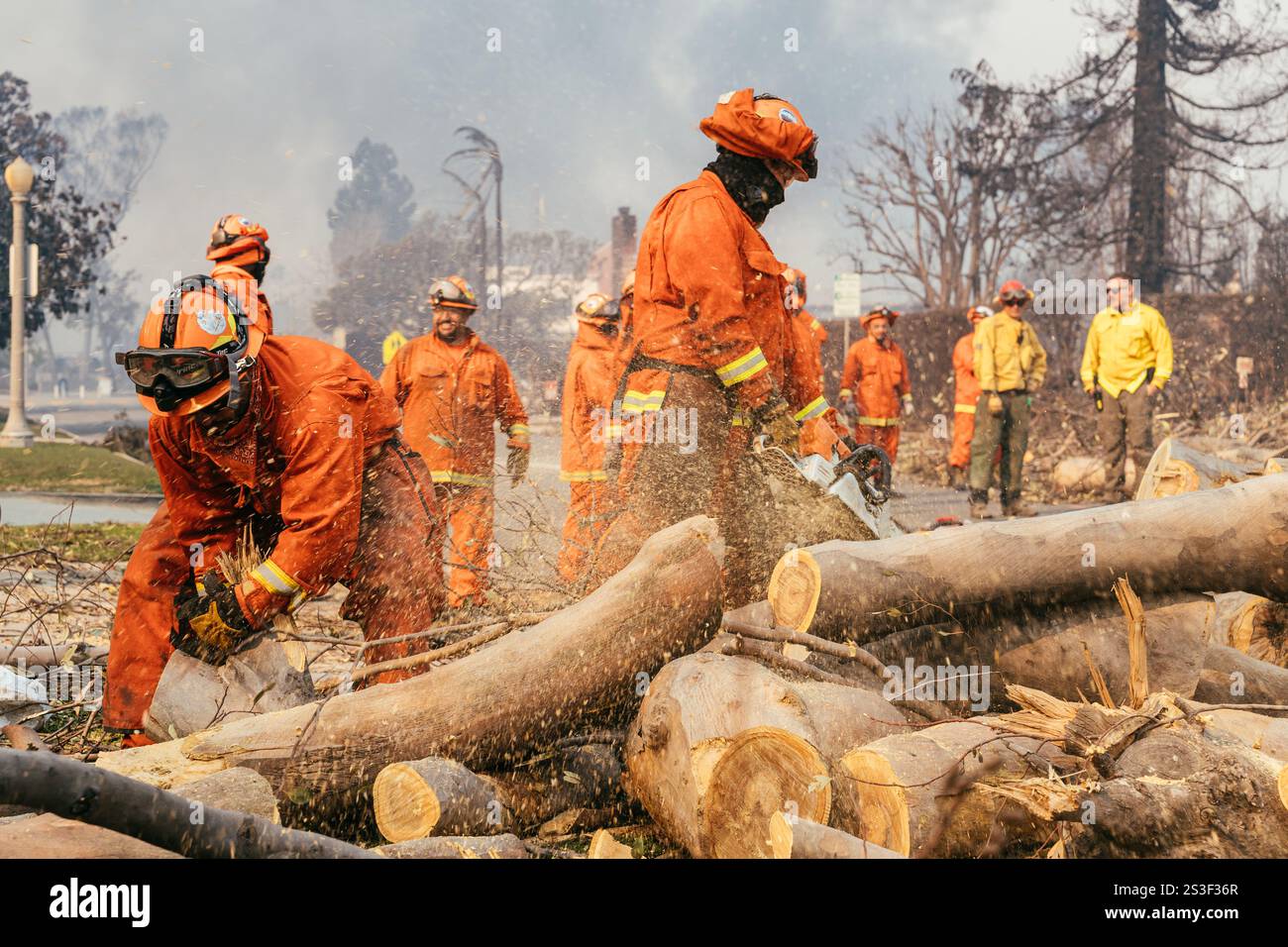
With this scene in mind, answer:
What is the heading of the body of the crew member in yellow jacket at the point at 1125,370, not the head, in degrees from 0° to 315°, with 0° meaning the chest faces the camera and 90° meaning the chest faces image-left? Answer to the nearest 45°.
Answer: approximately 0°

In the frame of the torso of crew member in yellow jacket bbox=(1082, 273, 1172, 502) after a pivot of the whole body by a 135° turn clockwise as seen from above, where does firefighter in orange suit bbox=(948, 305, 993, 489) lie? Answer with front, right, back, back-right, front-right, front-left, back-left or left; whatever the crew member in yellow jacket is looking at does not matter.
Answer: front

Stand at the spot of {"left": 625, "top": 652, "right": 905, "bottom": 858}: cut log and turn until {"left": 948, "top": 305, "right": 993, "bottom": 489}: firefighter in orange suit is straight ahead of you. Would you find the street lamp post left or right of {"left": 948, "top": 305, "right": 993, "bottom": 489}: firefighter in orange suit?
left

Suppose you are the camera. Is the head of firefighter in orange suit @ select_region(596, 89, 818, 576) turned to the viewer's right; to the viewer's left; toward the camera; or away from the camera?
to the viewer's right

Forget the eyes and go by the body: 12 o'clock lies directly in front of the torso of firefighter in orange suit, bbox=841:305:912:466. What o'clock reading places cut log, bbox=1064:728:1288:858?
The cut log is roughly at 12 o'clock from the firefighter in orange suit.

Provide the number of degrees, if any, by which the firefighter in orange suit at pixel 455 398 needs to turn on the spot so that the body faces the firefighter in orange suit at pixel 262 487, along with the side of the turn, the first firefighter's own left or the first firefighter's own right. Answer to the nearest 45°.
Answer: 0° — they already face them

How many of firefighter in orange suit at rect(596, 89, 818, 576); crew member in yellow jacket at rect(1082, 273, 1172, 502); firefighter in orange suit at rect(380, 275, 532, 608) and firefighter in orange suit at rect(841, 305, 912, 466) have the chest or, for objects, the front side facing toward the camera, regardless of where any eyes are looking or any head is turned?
3

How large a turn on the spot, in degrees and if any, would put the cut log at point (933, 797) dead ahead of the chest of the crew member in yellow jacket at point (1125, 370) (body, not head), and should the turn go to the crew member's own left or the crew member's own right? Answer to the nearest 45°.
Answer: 0° — they already face it

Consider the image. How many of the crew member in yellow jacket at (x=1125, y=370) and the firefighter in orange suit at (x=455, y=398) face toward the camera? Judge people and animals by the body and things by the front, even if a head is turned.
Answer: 2

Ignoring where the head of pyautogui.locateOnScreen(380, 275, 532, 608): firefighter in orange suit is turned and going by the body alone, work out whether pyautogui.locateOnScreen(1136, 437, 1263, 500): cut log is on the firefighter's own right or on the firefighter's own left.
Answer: on the firefighter's own left

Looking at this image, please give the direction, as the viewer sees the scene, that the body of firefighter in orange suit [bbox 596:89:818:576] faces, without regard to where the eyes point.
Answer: to the viewer's right
